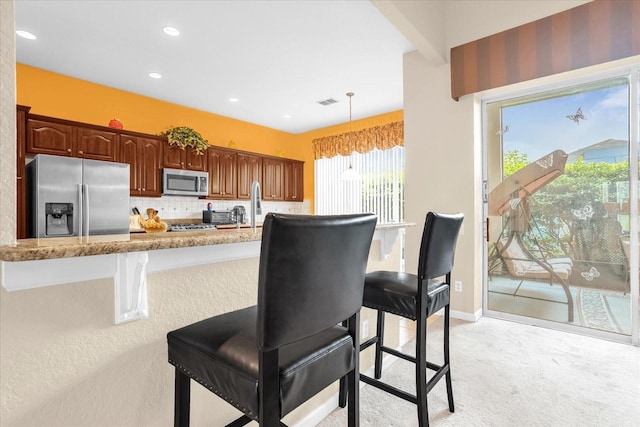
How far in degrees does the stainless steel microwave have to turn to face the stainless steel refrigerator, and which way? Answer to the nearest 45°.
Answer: approximately 90° to its right

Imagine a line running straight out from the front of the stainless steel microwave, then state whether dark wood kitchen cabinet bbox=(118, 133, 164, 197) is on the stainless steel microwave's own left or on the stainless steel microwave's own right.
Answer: on the stainless steel microwave's own right

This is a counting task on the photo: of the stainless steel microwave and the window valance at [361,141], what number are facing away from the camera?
0

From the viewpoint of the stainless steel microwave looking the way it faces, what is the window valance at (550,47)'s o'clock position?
The window valance is roughly at 12 o'clock from the stainless steel microwave.

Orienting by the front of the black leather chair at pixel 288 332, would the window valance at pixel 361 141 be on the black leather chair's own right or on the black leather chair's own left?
on the black leather chair's own right

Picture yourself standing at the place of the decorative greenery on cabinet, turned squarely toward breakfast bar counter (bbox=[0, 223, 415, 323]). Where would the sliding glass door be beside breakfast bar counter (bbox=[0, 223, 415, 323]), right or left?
left

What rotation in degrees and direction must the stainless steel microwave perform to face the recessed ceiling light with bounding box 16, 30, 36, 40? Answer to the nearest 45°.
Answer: approximately 90° to its right

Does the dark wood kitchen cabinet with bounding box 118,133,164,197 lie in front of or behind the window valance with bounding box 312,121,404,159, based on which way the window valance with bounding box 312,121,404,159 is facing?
in front

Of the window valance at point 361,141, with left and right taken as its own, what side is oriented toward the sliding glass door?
left

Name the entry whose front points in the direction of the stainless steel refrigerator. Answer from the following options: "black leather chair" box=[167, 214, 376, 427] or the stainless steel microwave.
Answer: the black leather chair

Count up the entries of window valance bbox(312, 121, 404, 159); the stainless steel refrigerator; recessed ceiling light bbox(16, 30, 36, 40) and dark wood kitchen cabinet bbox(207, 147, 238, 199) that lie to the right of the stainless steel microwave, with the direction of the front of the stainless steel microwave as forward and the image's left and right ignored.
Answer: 2

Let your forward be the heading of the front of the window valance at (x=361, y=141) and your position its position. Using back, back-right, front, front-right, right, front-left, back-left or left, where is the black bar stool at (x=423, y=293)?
front-left

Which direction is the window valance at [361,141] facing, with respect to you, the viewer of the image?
facing the viewer and to the left of the viewer

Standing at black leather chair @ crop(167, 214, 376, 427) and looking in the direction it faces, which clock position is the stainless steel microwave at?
The stainless steel microwave is roughly at 1 o'clock from the black leather chair.

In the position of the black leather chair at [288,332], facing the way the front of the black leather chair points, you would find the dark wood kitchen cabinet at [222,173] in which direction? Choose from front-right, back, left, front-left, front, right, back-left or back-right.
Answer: front-right

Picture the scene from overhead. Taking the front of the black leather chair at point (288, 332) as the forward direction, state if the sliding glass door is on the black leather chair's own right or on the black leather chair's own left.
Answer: on the black leather chair's own right

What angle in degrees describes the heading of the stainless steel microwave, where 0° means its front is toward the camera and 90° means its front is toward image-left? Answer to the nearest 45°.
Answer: approximately 315°
